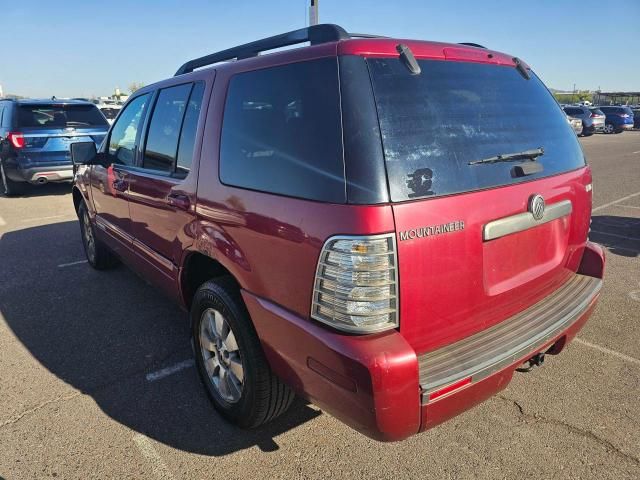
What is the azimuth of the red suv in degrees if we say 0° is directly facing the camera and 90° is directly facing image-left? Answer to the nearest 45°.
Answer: approximately 135°

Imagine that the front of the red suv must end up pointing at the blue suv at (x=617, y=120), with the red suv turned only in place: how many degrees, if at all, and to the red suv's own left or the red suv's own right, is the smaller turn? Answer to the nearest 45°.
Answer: approximately 90° to the red suv's own right
